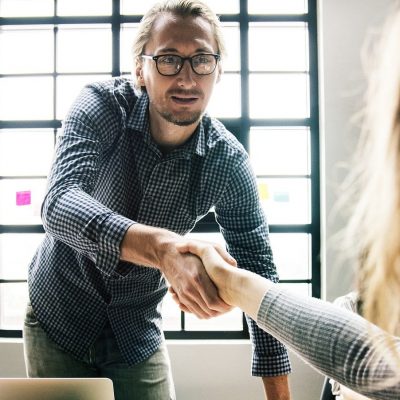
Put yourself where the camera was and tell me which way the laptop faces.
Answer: facing away from the viewer

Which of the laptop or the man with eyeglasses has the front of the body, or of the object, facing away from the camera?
the laptop

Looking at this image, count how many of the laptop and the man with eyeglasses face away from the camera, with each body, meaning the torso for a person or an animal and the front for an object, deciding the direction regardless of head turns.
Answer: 1

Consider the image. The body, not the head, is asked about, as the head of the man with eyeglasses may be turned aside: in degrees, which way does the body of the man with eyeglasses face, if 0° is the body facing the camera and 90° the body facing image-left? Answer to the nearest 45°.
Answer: approximately 315°

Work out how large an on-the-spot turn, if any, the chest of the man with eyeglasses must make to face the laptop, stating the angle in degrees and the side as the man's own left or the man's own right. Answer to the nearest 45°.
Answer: approximately 45° to the man's own right
